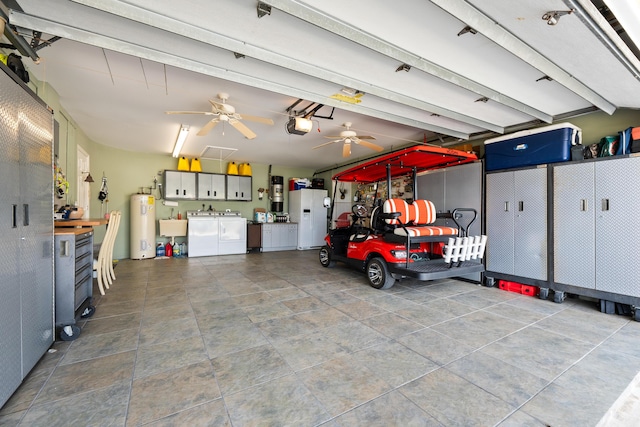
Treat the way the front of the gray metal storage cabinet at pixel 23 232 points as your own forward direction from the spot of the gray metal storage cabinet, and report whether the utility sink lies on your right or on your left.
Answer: on your left

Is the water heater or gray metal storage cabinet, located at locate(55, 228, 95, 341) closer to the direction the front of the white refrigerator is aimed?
the gray metal storage cabinet

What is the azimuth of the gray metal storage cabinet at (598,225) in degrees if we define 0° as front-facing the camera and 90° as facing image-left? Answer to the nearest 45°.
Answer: approximately 45°

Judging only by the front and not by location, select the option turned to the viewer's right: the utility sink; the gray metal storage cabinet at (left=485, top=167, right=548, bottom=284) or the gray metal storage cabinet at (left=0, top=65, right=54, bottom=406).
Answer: the gray metal storage cabinet at (left=0, top=65, right=54, bottom=406)

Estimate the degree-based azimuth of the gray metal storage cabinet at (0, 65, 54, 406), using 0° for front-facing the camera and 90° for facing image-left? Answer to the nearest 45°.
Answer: approximately 270°

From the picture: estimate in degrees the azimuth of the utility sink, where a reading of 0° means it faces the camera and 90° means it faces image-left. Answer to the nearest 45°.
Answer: approximately 0°

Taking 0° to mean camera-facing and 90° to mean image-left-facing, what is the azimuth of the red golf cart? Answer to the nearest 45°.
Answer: approximately 135°
